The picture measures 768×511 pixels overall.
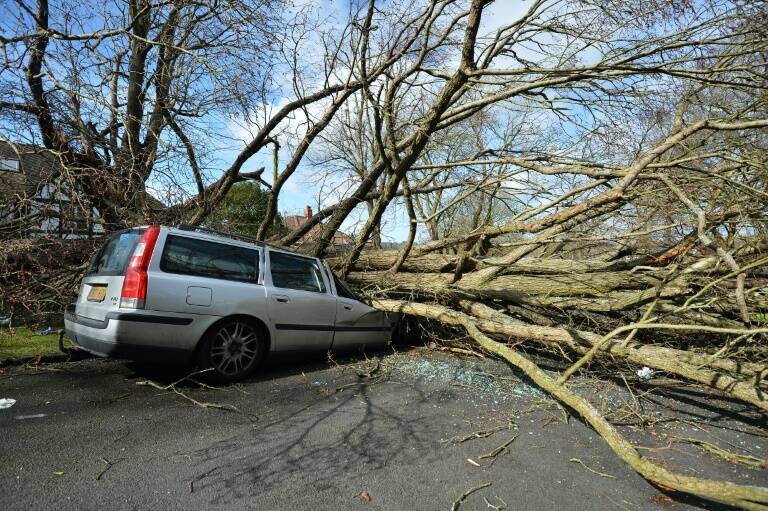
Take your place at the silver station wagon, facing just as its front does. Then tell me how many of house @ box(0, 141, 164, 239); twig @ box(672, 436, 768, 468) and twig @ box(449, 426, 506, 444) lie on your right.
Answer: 2

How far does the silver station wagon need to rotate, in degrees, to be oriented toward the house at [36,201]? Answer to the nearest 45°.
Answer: approximately 90° to its left

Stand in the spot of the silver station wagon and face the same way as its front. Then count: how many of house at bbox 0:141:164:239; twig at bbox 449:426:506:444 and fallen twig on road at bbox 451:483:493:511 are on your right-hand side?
2

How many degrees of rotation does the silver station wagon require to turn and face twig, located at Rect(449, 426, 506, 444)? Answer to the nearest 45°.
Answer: approximately 90° to its right

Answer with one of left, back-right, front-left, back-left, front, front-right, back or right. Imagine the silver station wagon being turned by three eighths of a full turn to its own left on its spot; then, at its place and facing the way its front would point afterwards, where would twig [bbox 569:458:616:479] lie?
back-left

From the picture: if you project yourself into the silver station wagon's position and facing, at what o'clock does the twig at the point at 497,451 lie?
The twig is roughly at 3 o'clock from the silver station wagon.

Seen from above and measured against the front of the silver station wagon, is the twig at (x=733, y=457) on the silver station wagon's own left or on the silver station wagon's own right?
on the silver station wagon's own right

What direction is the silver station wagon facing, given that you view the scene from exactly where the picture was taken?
facing away from the viewer and to the right of the viewer

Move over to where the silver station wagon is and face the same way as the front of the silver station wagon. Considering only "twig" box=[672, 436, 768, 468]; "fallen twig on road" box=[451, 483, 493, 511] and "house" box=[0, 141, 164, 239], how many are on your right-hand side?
2

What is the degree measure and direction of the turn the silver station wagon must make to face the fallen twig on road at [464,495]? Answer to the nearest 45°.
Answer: approximately 90° to its right

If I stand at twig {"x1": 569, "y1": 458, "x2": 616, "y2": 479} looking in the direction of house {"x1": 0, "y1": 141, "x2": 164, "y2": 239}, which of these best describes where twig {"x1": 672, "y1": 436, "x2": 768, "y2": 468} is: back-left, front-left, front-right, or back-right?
back-right
